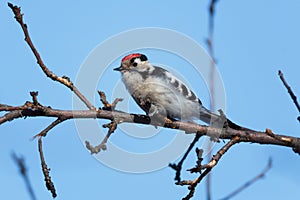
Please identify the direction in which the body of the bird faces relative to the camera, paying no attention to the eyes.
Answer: to the viewer's left
